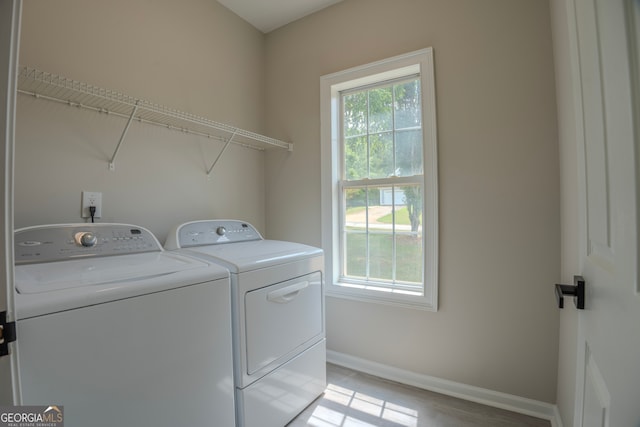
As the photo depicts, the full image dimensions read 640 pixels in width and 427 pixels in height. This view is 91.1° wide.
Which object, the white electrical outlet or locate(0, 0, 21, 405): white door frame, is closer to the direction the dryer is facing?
the white door frame

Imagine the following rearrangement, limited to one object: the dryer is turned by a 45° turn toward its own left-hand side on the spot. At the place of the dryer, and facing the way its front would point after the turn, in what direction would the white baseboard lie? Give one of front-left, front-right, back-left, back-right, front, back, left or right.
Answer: front

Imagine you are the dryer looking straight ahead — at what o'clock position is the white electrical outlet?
The white electrical outlet is roughly at 5 o'clock from the dryer.

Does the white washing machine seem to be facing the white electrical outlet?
no

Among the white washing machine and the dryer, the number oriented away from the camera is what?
0

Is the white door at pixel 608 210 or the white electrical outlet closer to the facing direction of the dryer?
the white door

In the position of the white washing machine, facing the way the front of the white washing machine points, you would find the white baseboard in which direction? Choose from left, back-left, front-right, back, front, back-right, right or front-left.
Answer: front-left

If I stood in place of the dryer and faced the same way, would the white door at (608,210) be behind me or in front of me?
in front

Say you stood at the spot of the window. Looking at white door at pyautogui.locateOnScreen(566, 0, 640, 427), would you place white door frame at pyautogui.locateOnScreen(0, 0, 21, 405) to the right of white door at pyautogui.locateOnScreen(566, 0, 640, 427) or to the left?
right

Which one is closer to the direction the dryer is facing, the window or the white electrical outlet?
the window

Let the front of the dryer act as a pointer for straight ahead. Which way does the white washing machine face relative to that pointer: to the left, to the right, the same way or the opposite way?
the same way

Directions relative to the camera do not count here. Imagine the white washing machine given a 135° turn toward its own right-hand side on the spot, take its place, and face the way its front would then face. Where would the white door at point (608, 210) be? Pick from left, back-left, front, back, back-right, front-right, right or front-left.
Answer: back-left

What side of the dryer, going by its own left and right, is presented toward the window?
left

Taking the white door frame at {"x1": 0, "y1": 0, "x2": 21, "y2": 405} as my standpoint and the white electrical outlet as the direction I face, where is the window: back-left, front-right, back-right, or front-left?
front-right

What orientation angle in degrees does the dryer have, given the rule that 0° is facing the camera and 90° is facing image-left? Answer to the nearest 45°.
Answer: approximately 315°
